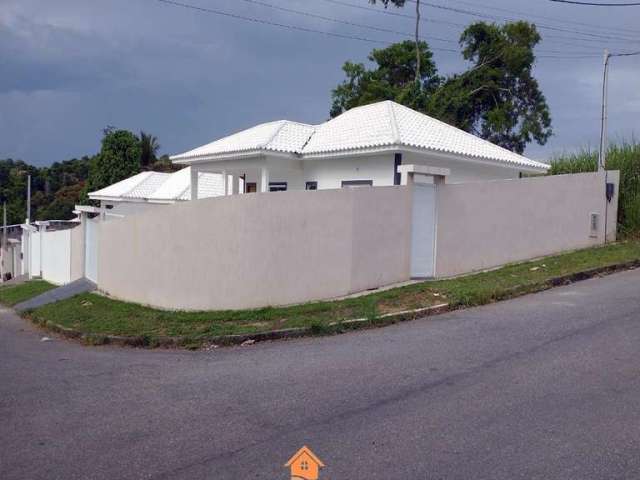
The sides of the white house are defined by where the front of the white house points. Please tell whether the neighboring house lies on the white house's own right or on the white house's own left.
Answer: on the white house's own right

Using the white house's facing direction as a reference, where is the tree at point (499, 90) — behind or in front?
behind

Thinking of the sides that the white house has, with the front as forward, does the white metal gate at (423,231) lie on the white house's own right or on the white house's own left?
on the white house's own left

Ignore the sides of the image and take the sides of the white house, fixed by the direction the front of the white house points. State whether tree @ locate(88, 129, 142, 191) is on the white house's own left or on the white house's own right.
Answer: on the white house's own right

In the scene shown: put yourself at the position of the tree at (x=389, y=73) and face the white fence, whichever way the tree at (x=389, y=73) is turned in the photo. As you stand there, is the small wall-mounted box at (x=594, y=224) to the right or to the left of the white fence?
left

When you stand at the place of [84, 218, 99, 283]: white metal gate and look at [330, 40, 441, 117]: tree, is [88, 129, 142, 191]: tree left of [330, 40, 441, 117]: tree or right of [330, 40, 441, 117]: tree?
left

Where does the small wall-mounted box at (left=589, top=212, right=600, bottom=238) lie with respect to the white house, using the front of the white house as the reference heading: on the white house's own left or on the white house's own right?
on the white house's own left

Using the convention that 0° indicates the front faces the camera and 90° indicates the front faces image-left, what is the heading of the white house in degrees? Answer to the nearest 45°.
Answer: approximately 45°

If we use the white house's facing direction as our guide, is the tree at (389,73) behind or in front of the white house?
behind
